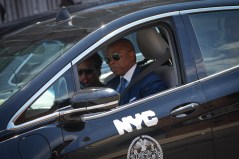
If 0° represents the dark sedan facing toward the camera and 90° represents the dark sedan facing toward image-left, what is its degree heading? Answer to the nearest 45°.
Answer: approximately 45°

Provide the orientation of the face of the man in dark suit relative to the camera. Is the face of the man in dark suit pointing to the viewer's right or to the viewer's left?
to the viewer's left

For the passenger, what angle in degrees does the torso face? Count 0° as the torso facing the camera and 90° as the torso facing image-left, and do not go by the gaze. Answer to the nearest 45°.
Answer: approximately 45°

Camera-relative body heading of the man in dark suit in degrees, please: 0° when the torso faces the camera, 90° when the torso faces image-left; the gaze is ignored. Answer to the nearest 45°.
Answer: approximately 45°
